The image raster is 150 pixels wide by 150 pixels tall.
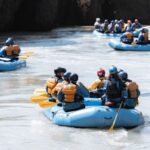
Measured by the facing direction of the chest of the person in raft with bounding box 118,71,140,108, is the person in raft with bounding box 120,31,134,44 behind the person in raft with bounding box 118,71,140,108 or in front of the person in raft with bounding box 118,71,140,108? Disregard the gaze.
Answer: in front

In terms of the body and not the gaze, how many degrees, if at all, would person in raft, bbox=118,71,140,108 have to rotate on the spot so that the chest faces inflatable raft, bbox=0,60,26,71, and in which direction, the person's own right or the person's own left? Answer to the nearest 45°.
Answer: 0° — they already face it

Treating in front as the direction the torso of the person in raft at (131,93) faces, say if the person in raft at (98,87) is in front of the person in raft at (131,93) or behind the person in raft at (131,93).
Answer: in front

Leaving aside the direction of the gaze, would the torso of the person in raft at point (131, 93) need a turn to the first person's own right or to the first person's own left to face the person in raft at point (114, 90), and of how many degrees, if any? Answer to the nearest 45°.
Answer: approximately 45° to the first person's own left

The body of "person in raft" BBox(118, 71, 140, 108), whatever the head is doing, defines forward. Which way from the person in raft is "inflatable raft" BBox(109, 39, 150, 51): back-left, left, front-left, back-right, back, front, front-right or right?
front-right

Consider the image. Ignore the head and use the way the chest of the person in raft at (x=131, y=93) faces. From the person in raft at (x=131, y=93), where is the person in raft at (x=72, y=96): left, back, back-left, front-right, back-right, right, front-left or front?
front-left

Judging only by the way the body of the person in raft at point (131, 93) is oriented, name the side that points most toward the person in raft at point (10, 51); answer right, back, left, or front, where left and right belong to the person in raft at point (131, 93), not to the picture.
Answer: front

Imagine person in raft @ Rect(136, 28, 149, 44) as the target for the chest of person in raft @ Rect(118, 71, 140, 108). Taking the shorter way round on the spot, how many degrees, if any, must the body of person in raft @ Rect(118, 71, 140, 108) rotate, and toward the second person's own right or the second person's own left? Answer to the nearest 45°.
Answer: approximately 45° to the second person's own right

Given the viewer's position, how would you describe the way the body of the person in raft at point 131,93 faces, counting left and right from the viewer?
facing away from the viewer and to the left of the viewer
